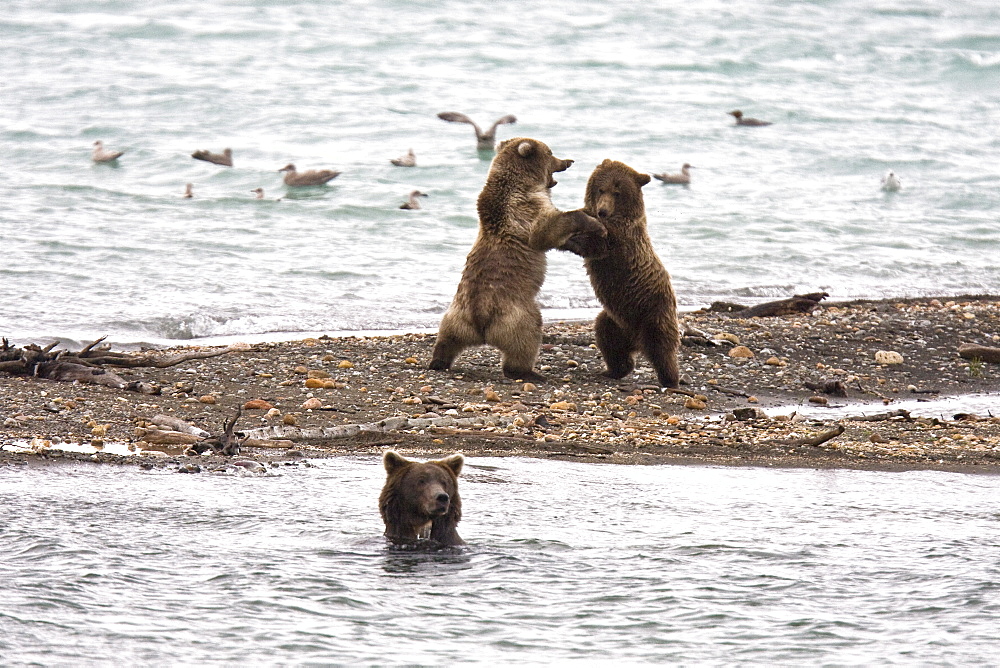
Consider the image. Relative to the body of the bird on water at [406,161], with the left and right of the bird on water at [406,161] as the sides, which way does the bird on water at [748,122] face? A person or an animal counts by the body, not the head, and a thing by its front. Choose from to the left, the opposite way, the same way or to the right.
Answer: the opposite way

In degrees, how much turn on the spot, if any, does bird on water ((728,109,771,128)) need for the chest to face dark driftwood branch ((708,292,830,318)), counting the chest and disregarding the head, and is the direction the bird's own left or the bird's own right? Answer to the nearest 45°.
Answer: approximately 90° to the bird's own left

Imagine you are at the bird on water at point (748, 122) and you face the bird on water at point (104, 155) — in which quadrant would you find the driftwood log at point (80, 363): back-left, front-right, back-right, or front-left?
front-left

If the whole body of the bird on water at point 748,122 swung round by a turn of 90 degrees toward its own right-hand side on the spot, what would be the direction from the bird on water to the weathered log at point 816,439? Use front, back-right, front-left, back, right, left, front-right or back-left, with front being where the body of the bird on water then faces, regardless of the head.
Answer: back

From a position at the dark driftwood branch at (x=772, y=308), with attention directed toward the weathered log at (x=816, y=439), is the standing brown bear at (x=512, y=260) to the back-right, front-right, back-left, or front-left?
front-right

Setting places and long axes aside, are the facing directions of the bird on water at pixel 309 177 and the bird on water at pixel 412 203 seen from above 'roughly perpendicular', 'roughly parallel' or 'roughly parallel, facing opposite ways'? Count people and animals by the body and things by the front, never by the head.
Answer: roughly parallel, facing opposite ways

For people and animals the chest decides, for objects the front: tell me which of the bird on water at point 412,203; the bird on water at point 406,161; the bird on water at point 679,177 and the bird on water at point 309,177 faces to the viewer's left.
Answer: the bird on water at point 309,177

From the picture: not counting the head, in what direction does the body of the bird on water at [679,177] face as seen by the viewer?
to the viewer's right

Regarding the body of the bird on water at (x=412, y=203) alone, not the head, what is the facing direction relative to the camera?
to the viewer's right

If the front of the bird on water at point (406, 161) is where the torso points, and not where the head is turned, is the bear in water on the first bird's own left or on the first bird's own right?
on the first bird's own right

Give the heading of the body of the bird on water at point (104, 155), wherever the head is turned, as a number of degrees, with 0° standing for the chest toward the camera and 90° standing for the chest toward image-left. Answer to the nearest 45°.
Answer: approximately 90°

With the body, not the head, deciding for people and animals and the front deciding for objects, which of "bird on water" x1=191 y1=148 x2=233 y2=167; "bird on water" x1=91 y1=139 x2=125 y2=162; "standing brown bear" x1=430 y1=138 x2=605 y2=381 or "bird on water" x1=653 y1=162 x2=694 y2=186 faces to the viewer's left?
"bird on water" x1=91 y1=139 x2=125 y2=162

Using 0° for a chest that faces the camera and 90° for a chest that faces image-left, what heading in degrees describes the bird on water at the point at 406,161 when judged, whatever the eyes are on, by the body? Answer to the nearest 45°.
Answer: approximately 270°

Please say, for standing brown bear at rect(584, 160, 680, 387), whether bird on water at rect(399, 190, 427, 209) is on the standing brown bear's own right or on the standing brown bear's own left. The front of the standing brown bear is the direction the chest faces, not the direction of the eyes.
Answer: on the standing brown bear's own right

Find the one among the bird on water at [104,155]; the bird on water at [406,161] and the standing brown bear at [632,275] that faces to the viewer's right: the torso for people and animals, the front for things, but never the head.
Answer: the bird on water at [406,161]
